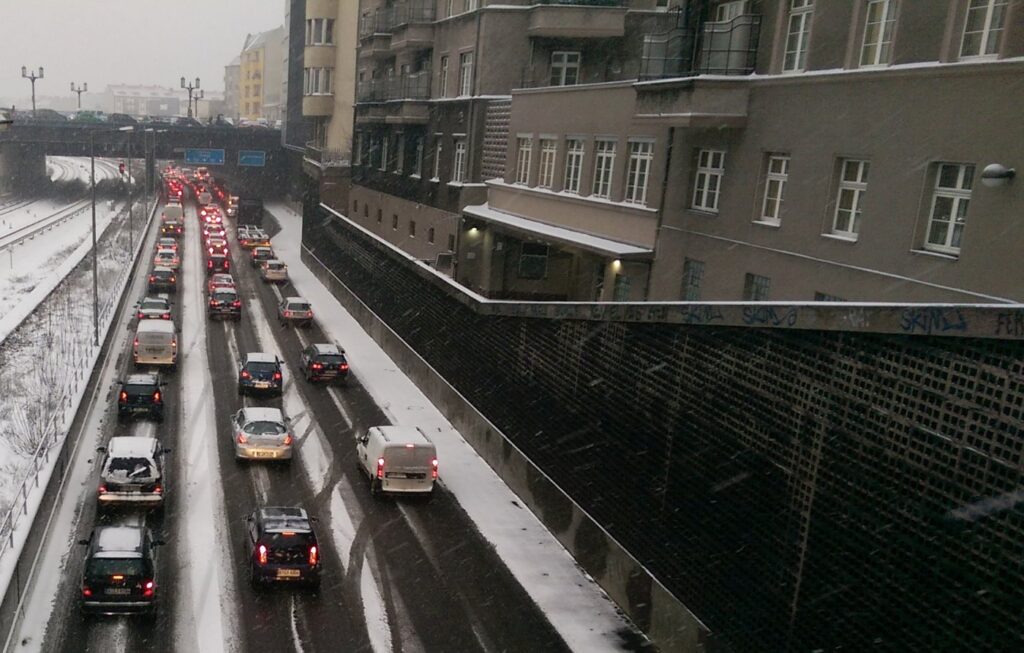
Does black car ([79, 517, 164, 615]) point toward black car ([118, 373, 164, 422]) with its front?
yes

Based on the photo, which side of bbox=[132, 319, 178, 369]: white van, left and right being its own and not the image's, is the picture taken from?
back

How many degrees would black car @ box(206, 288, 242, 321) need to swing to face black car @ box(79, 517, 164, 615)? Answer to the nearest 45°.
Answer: approximately 180°

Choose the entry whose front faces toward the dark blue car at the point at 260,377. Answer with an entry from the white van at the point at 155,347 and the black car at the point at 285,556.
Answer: the black car at the point at 285,556

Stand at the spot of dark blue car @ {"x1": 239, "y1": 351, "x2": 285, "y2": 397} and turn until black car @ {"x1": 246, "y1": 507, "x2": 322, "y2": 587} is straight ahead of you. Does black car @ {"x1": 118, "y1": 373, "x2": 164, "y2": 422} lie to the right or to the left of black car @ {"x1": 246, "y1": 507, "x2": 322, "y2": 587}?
right

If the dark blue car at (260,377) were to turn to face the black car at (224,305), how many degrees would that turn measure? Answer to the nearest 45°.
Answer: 0° — it already faces it

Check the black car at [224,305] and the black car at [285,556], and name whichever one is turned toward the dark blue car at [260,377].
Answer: the black car at [285,556]

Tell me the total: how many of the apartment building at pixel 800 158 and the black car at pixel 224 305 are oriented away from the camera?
1

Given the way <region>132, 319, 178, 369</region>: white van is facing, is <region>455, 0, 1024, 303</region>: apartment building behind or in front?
behind

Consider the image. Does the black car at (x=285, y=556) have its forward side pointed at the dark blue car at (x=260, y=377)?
yes

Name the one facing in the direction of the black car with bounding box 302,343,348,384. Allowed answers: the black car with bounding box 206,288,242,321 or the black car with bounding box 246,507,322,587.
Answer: the black car with bounding box 246,507,322,587

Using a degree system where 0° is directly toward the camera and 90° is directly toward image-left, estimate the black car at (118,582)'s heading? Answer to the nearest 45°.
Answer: approximately 180°

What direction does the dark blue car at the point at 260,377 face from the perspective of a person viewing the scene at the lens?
facing away from the viewer

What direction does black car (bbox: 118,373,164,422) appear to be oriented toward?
away from the camera

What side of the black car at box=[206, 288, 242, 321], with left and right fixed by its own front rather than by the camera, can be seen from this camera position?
back

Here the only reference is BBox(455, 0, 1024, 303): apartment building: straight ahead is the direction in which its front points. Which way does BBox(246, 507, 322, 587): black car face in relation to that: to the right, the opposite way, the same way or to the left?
to the right

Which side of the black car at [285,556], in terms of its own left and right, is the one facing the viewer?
back
